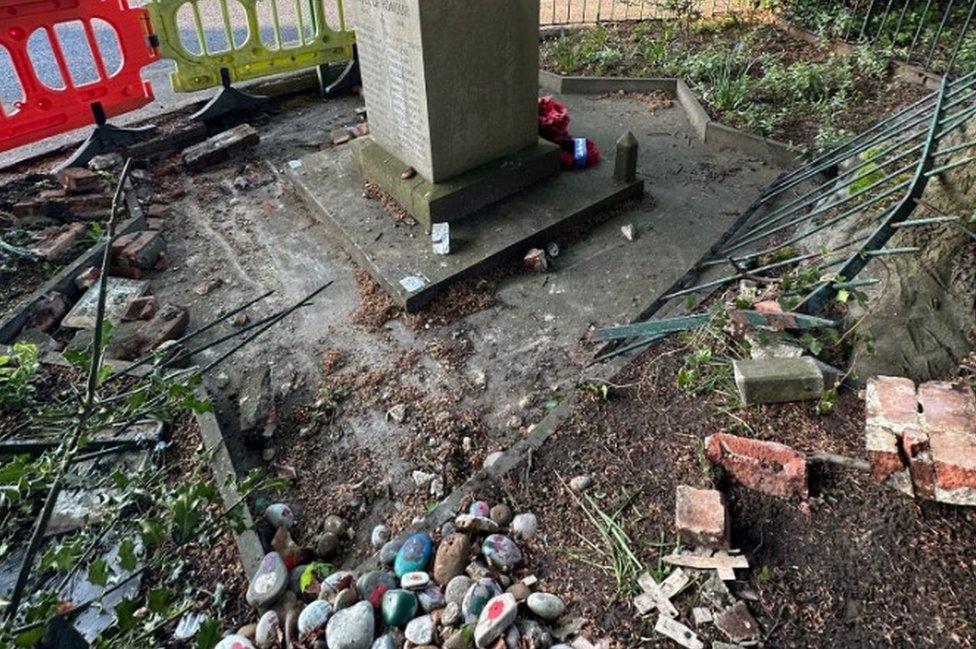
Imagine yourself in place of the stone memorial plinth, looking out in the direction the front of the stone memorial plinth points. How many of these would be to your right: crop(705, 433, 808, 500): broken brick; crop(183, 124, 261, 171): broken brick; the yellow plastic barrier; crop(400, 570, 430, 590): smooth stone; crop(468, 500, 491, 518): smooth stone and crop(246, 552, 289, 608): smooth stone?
2

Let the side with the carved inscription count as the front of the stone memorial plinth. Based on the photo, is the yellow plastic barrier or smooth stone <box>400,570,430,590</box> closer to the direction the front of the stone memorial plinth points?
the smooth stone

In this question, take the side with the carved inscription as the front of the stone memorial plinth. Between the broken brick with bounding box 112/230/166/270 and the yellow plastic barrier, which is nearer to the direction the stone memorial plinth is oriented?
the broken brick

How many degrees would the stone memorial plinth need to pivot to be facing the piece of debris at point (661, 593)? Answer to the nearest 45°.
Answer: approximately 45° to its left

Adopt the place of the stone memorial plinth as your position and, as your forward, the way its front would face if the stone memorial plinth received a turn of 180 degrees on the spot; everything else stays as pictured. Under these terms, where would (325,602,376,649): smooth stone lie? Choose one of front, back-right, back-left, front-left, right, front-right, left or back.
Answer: back-right

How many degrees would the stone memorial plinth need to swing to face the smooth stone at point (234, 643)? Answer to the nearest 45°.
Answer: approximately 45° to its left

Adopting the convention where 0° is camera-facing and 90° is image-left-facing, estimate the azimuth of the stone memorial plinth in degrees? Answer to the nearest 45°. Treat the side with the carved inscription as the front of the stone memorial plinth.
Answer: approximately 45°

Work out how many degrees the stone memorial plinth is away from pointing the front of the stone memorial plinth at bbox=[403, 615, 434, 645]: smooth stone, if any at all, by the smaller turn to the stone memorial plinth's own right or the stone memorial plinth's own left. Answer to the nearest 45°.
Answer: approximately 45° to the stone memorial plinth's own left

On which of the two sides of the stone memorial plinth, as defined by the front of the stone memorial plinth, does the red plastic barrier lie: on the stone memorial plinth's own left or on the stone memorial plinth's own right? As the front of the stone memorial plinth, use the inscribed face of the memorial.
on the stone memorial plinth's own right

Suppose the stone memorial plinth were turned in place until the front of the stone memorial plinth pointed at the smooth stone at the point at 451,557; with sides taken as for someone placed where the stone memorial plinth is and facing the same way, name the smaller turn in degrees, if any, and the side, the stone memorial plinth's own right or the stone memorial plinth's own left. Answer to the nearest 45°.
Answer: approximately 45° to the stone memorial plinth's own left

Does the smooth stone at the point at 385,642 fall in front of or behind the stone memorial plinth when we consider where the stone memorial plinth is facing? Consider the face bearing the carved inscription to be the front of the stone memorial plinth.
in front

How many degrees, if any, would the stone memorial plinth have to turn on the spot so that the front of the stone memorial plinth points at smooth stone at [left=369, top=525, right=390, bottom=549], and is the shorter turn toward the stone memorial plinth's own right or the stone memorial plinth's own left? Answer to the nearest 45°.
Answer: approximately 45° to the stone memorial plinth's own left

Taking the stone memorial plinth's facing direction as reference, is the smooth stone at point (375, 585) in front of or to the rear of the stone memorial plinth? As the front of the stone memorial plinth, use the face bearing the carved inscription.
in front

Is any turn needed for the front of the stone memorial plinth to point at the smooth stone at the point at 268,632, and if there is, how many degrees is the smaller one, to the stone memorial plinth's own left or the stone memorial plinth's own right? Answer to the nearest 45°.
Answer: approximately 45° to the stone memorial plinth's own left

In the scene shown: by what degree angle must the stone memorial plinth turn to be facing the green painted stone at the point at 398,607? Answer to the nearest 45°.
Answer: approximately 45° to its left

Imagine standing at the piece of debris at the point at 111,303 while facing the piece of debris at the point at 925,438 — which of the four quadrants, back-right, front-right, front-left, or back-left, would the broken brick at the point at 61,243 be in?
back-left
